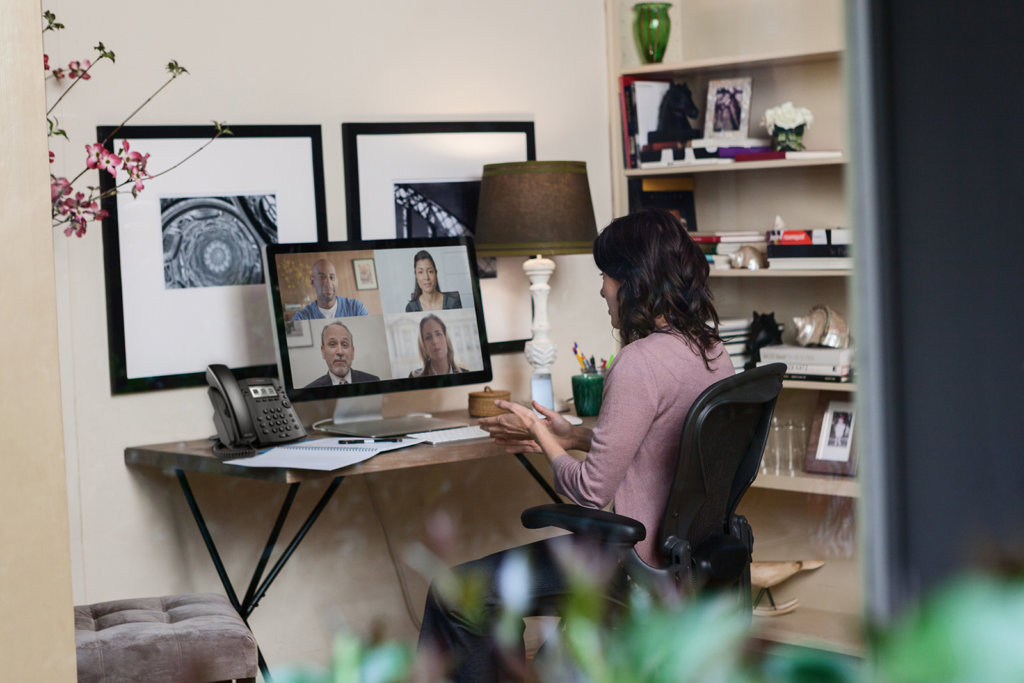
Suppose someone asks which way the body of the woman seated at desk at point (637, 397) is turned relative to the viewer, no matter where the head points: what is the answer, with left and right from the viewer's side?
facing away from the viewer and to the left of the viewer

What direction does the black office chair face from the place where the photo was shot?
facing away from the viewer and to the left of the viewer

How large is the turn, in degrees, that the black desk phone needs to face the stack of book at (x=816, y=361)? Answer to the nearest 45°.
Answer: approximately 45° to its left

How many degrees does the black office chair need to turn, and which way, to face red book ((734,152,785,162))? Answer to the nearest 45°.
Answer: approximately 45° to its right

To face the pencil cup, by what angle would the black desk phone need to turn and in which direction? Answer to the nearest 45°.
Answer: approximately 45° to its left

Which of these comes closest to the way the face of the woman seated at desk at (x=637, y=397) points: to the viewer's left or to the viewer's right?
to the viewer's left

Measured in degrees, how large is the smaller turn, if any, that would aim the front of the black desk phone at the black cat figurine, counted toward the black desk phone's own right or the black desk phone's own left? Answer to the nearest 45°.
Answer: approximately 45° to the black desk phone's own left

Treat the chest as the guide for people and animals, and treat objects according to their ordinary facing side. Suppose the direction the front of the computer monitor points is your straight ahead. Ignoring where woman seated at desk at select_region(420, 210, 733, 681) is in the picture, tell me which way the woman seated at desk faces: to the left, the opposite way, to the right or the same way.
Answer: the opposite way

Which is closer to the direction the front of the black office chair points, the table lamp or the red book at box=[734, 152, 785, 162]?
the table lamp
